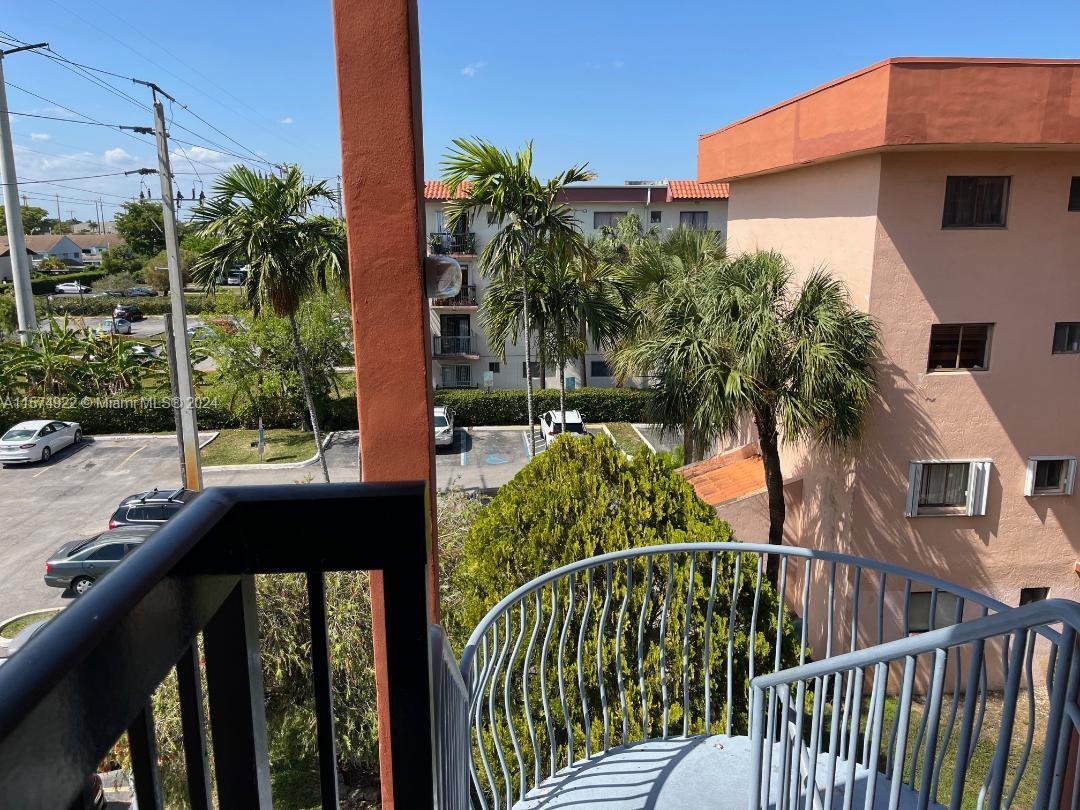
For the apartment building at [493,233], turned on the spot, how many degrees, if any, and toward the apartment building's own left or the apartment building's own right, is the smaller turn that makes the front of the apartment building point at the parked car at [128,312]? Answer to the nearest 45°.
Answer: approximately 135° to the apartment building's own right

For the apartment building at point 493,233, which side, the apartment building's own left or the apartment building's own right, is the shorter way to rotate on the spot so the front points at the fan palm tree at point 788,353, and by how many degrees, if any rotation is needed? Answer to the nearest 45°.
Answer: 0° — it already faces it

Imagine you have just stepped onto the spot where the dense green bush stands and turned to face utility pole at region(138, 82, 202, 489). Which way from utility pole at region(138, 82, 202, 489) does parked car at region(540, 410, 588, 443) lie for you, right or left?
right

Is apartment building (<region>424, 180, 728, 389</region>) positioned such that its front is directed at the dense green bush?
yes

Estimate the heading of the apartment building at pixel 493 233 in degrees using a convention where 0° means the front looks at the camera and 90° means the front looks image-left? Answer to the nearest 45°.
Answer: approximately 0°

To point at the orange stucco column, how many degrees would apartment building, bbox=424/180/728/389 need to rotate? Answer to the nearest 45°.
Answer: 0° — it already faces it

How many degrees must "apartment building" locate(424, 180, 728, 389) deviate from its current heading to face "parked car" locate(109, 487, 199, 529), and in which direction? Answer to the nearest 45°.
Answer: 0° — it already faces it

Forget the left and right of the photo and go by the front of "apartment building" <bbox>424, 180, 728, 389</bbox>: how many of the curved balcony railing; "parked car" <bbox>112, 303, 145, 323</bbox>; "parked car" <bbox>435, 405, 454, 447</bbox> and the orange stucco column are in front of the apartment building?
3

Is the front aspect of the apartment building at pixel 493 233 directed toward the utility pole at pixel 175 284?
yes

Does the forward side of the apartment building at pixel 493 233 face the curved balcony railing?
yes
